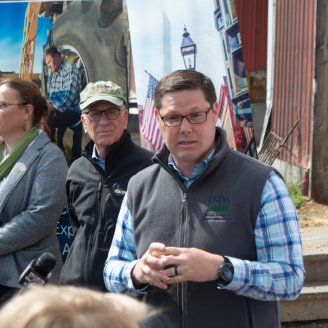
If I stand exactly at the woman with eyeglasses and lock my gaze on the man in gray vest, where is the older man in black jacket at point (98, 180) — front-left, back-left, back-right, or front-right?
front-left

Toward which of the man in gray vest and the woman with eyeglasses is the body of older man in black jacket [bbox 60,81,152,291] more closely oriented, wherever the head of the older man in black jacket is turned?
the man in gray vest

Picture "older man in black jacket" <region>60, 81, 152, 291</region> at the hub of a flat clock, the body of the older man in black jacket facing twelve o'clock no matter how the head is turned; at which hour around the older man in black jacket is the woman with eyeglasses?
The woman with eyeglasses is roughly at 4 o'clock from the older man in black jacket.

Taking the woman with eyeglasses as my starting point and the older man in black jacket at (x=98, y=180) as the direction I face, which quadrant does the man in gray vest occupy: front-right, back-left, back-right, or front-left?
front-right

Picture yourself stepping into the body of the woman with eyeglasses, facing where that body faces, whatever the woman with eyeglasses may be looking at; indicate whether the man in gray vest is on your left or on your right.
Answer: on your left

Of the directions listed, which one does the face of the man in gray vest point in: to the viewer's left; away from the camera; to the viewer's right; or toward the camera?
toward the camera

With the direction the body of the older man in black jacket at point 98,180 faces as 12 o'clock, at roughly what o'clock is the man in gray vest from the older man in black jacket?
The man in gray vest is roughly at 11 o'clock from the older man in black jacket.

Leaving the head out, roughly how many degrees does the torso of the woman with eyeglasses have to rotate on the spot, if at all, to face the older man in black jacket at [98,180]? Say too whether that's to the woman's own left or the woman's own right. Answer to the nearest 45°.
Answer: approximately 90° to the woman's own left

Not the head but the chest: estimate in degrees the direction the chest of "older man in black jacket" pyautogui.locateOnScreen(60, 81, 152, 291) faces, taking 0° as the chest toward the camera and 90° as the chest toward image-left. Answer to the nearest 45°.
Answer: approximately 0°
